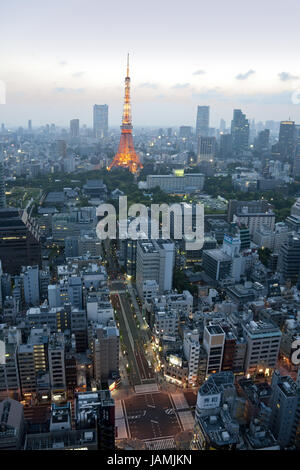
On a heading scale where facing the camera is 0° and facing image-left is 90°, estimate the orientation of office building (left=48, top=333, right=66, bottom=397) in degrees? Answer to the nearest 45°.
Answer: approximately 0°

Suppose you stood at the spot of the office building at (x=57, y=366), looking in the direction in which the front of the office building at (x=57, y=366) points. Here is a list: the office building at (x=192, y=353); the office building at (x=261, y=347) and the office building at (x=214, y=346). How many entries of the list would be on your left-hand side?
3

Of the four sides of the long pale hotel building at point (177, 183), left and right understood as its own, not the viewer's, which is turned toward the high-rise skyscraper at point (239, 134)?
back

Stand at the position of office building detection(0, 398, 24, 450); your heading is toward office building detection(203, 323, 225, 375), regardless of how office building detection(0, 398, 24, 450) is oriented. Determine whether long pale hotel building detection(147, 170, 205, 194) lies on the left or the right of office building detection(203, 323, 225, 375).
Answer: left

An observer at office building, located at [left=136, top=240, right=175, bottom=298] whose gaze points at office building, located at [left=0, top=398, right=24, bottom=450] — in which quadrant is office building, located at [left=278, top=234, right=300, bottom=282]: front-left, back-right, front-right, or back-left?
back-left

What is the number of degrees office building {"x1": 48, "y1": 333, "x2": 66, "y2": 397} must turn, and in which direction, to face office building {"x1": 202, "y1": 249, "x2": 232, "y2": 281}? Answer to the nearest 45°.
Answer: approximately 135° to its left

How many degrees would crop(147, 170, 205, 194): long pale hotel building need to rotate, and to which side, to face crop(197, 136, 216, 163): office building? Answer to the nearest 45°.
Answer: approximately 180°

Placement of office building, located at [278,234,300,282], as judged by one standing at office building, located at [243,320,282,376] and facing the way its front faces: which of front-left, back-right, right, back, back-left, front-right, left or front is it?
back

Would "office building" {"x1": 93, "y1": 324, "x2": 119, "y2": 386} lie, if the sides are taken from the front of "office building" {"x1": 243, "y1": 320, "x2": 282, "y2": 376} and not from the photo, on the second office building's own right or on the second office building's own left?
on the second office building's own right

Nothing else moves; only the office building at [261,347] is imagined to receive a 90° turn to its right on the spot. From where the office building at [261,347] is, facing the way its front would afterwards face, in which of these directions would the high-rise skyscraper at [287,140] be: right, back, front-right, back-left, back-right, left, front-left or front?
right
